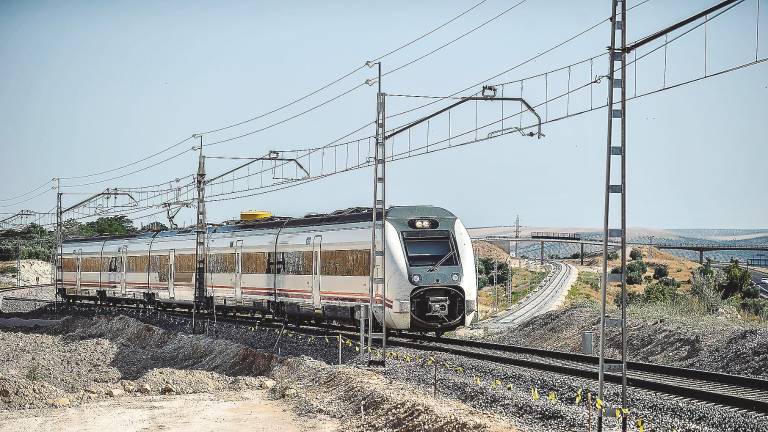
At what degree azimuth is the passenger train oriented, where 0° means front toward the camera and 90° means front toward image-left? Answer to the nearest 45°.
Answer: approximately 315°
